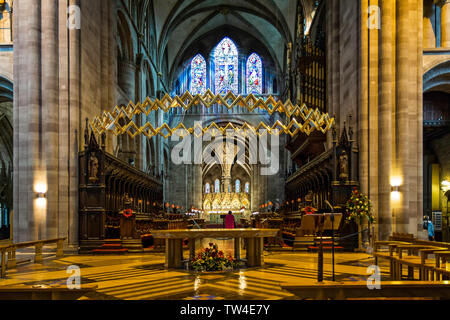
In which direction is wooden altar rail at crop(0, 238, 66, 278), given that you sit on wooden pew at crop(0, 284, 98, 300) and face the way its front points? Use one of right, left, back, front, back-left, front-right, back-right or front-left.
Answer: front

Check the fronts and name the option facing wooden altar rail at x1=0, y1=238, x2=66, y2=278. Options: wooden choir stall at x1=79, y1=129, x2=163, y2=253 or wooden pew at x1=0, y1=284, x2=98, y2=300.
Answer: wooden pew at x1=0, y1=284, x2=98, y2=300

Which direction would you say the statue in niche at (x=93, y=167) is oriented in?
toward the camera

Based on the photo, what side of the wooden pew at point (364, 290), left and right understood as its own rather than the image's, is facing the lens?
back

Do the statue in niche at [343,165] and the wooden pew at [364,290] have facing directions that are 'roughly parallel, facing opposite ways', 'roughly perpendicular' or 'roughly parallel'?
roughly parallel, facing opposite ways

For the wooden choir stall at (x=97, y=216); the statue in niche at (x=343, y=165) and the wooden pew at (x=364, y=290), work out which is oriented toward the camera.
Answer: the statue in niche

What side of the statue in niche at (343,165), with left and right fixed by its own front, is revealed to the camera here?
front

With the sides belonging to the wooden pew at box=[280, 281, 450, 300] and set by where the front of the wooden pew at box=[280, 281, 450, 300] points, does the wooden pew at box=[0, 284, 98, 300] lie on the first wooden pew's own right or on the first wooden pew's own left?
on the first wooden pew's own left

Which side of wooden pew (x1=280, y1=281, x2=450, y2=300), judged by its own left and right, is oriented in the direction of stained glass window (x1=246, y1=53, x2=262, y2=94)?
front

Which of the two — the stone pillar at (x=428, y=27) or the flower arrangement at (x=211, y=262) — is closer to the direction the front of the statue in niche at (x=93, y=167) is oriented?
the flower arrangement

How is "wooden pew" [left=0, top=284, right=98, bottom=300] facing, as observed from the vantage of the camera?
facing away from the viewer

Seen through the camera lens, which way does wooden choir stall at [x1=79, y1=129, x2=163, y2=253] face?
facing to the right of the viewer

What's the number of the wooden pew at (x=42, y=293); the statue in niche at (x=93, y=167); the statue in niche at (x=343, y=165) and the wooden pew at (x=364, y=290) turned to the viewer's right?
0

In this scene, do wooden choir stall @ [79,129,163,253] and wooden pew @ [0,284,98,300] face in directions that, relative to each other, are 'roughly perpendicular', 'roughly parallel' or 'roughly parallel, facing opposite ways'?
roughly perpendicular

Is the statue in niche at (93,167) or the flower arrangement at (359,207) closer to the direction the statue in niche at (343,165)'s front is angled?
the flower arrangement

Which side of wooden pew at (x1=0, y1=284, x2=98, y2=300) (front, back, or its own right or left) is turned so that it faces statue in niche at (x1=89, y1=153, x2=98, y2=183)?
front
